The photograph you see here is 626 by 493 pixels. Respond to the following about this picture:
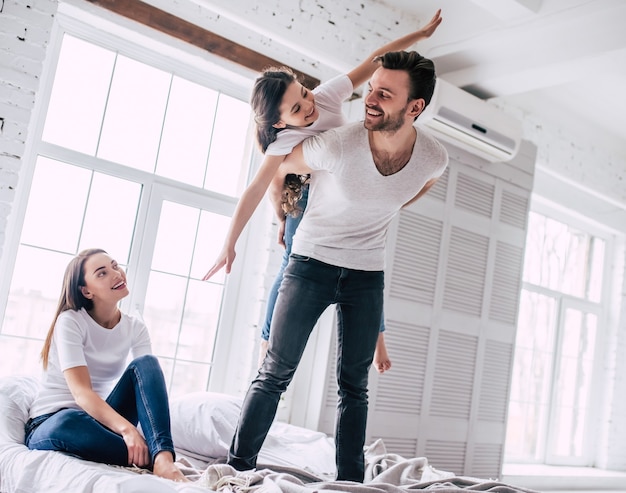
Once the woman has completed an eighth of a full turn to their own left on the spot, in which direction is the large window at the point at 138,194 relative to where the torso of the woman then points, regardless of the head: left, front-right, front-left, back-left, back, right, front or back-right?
left

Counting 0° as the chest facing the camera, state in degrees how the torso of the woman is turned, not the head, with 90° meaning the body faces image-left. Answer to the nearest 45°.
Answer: approximately 315°

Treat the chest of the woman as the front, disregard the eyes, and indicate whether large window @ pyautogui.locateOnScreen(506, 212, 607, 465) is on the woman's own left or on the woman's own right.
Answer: on the woman's own left

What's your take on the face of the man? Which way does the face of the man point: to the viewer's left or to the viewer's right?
to the viewer's left

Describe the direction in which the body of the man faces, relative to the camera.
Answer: toward the camera

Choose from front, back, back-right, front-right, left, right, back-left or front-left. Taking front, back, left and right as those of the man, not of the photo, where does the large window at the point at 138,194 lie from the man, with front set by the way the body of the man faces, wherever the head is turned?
back-right

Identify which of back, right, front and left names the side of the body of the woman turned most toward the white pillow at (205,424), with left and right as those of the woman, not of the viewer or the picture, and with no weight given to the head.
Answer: left

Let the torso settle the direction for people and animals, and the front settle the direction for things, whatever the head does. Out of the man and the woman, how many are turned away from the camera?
0

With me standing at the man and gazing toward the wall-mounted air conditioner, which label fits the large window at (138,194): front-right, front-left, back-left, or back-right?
front-left

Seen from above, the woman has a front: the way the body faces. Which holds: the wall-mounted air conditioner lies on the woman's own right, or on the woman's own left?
on the woman's own left

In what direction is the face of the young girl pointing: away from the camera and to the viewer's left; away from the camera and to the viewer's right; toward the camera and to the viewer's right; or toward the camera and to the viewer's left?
toward the camera and to the viewer's right

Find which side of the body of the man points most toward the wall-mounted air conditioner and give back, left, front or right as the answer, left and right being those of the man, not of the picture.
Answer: back

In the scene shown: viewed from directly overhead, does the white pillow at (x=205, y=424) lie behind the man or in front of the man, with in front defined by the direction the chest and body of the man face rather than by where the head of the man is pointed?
behind
